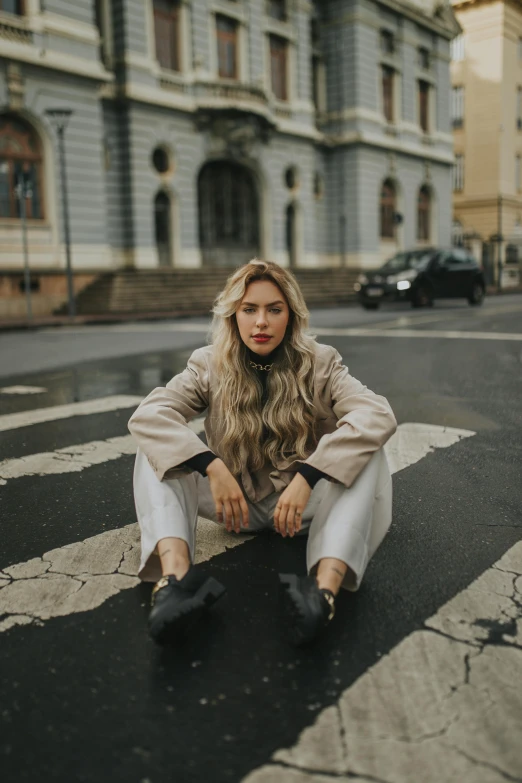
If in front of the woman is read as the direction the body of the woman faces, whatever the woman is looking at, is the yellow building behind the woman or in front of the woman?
behind

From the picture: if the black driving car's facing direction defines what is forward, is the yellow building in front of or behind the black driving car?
behind

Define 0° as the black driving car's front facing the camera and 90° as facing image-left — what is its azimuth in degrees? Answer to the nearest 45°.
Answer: approximately 45°

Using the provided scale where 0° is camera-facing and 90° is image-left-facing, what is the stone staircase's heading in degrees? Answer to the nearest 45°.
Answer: approximately 0°

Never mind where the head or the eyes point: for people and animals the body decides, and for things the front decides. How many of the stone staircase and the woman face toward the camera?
2

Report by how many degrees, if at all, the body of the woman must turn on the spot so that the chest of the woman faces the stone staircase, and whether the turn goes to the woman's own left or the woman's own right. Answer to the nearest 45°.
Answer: approximately 180°

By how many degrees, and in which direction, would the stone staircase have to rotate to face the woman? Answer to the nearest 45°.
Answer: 0° — it already faces them

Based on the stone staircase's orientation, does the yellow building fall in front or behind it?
behind

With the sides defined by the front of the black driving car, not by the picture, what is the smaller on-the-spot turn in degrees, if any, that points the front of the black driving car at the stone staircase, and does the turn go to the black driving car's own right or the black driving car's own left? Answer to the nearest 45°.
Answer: approximately 45° to the black driving car's own right
